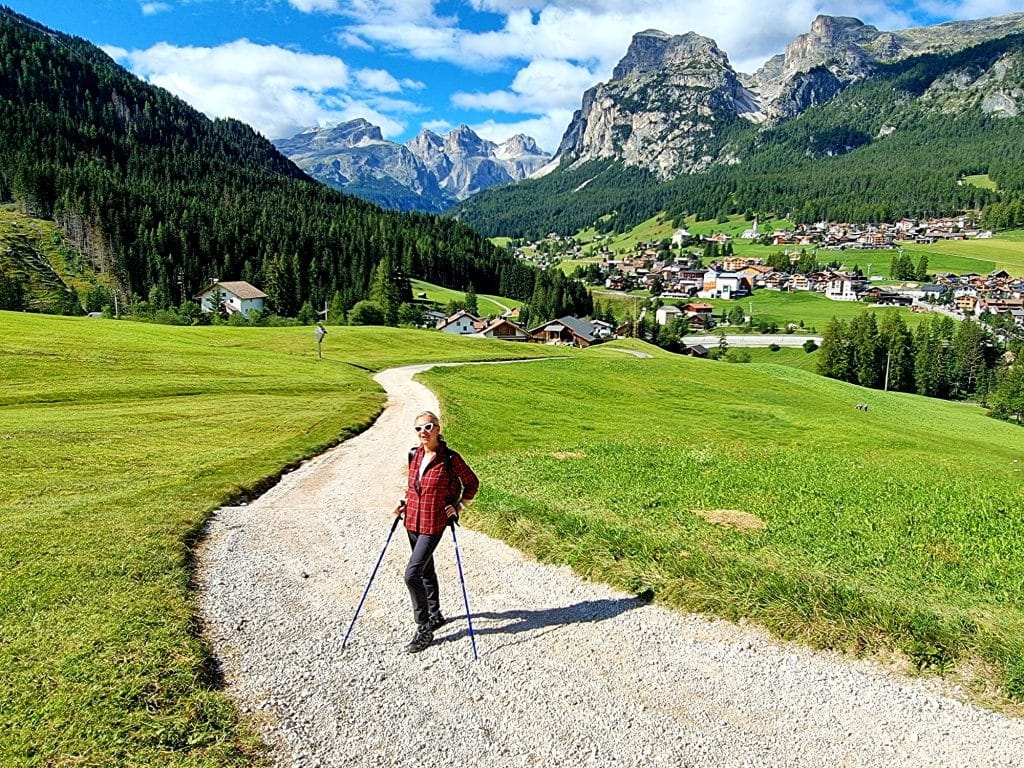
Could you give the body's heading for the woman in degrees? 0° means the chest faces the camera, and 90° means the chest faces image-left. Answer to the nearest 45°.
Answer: approximately 45°
